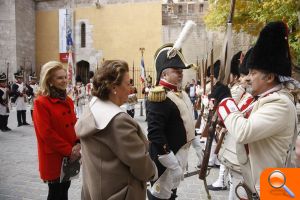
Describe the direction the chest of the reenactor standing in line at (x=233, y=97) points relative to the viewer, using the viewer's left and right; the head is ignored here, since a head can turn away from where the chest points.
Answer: facing to the left of the viewer

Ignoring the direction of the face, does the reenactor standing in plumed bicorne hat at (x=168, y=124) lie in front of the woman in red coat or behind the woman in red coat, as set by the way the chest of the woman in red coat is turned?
in front

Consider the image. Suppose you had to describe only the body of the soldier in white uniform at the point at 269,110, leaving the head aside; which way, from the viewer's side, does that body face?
to the viewer's left

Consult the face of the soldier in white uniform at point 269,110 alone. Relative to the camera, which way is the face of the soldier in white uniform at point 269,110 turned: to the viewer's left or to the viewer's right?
to the viewer's left

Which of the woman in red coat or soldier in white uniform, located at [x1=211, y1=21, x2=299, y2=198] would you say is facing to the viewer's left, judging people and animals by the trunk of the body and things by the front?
the soldier in white uniform

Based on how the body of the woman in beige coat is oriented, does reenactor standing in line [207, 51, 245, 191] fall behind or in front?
in front

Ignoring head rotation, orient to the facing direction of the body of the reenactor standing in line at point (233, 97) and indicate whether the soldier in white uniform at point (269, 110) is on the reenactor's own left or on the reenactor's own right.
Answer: on the reenactor's own left

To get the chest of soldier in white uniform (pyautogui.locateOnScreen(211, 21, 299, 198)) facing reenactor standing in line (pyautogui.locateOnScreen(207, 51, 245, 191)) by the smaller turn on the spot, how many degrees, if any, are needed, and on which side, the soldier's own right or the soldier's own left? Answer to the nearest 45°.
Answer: approximately 90° to the soldier's own right

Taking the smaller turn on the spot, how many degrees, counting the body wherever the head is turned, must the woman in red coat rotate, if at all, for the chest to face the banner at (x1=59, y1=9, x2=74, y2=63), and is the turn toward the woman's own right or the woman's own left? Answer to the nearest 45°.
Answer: approximately 135° to the woman's own left

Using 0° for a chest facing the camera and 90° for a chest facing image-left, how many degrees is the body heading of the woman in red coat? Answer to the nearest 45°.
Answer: approximately 315°

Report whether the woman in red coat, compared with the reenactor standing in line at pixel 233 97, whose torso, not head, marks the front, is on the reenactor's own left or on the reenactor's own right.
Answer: on the reenactor's own left
